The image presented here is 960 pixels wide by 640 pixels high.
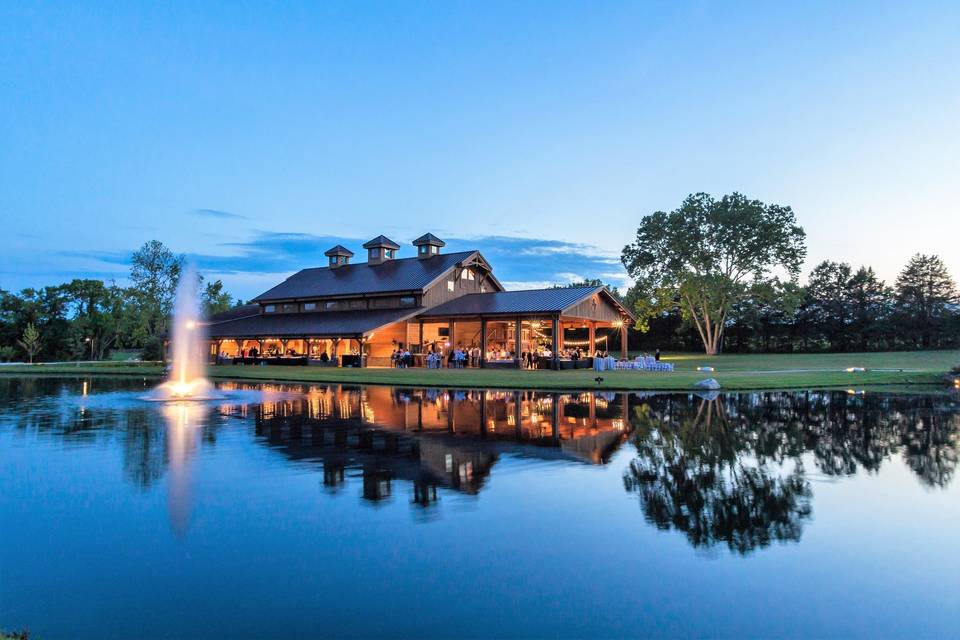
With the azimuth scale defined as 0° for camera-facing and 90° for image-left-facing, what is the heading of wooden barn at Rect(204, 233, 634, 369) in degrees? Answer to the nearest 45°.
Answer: approximately 315°
